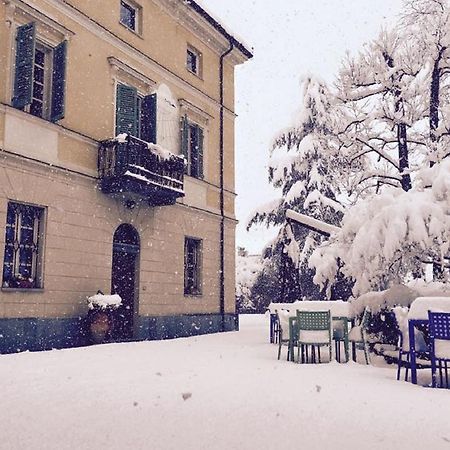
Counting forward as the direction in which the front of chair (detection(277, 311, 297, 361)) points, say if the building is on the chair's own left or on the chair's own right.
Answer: on the chair's own left

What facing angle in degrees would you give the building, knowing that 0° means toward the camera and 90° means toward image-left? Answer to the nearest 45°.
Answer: approximately 315°

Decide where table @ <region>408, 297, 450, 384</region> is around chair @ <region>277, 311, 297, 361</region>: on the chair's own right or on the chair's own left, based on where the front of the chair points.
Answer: on the chair's own right

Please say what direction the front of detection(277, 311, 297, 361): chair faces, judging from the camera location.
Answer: facing away from the viewer and to the right of the viewer

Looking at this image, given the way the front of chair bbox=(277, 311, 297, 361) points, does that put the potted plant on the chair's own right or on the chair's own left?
on the chair's own left

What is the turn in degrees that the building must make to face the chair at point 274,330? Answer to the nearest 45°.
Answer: approximately 45° to its left

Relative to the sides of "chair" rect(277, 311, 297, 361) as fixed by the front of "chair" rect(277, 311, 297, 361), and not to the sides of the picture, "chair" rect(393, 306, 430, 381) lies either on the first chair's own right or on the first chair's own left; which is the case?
on the first chair's own right
